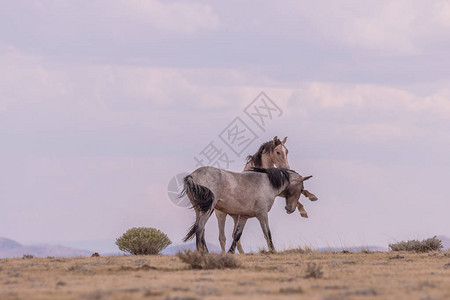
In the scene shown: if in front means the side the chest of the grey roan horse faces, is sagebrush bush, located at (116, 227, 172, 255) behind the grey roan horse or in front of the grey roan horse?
behind

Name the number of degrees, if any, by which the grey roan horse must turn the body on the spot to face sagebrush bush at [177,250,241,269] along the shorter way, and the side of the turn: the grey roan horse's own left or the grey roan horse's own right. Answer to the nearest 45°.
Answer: approximately 90° to the grey roan horse's own right

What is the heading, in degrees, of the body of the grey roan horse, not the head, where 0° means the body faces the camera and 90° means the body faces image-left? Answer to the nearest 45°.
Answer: approximately 270°
